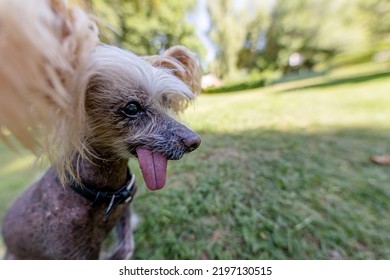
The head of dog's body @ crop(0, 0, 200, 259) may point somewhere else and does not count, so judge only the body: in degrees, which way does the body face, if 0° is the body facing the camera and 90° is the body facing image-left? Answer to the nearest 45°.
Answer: approximately 315°

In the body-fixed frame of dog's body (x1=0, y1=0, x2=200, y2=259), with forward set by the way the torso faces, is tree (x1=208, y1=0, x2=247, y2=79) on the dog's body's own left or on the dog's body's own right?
on the dog's body's own left

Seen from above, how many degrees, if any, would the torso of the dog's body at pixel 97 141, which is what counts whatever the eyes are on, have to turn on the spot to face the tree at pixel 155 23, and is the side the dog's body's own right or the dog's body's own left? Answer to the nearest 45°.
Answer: approximately 135° to the dog's body's own left
